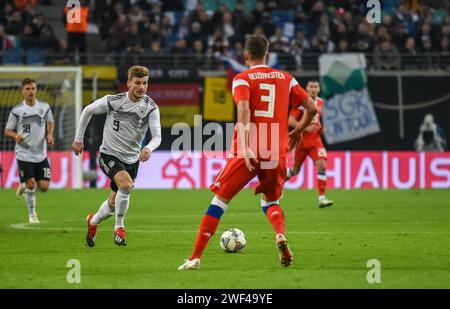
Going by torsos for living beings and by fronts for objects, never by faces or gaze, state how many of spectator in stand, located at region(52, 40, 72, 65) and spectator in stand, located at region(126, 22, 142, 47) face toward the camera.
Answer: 2

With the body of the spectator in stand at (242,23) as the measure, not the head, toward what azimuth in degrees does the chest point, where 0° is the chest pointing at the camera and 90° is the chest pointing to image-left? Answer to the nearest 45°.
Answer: approximately 0°

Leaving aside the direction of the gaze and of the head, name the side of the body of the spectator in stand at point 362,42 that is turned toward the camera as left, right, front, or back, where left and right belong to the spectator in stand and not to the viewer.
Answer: front

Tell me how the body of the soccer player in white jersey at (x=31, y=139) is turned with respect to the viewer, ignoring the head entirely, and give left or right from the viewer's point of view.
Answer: facing the viewer

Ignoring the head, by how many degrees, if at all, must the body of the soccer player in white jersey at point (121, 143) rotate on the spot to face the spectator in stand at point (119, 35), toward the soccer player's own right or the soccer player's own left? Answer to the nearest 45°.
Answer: approximately 135° to the soccer player's own left

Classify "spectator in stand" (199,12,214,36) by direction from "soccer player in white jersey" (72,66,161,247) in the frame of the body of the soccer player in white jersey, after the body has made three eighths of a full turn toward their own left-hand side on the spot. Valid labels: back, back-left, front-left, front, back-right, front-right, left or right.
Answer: front

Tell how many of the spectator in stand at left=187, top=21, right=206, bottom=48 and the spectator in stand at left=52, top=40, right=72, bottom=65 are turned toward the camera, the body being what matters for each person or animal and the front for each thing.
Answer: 2

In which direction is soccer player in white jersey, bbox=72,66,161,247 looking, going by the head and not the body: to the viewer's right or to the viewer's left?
to the viewer's right

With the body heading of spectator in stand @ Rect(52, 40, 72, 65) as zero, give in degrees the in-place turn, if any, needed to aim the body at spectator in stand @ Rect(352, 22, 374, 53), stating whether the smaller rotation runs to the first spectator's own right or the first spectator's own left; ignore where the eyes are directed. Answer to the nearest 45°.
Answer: approximately 90° to the first spectator's own left
